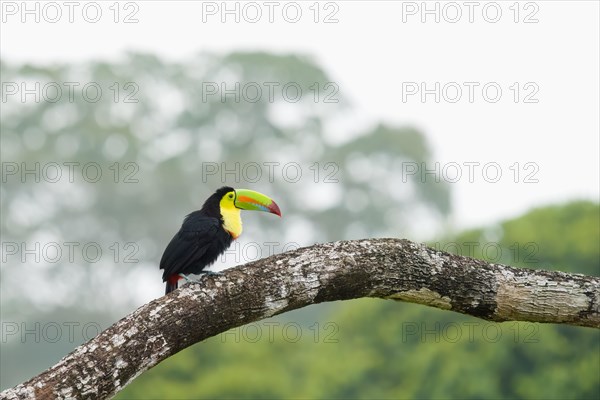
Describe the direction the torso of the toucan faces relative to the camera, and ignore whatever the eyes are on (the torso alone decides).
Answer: to the viewer's right
